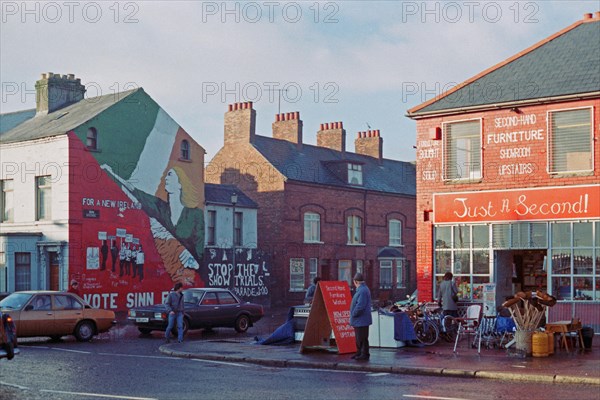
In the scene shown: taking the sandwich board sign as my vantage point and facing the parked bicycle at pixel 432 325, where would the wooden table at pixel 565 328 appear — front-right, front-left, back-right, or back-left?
front-right

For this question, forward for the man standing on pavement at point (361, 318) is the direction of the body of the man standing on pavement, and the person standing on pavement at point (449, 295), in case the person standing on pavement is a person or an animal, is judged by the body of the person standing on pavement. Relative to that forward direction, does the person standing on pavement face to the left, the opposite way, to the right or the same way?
to the right

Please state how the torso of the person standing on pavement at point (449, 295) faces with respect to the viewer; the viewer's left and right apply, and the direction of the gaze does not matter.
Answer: facing away from the viewer

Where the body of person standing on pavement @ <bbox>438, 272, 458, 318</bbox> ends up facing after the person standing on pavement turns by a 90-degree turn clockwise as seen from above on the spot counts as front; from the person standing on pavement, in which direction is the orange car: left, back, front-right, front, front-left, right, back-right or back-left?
back

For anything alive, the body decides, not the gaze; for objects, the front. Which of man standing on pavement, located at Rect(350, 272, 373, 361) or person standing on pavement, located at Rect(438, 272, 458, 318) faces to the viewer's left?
the man standing on pavement

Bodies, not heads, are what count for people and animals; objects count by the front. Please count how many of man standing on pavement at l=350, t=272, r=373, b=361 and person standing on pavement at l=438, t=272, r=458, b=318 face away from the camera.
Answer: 1

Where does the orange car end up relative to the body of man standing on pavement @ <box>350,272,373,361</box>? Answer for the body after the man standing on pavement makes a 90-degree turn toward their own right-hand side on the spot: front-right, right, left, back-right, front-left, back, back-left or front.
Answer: front-left

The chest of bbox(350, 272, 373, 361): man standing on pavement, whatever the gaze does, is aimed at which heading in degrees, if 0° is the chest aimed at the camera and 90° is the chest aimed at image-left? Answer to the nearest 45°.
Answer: approximately 90°
